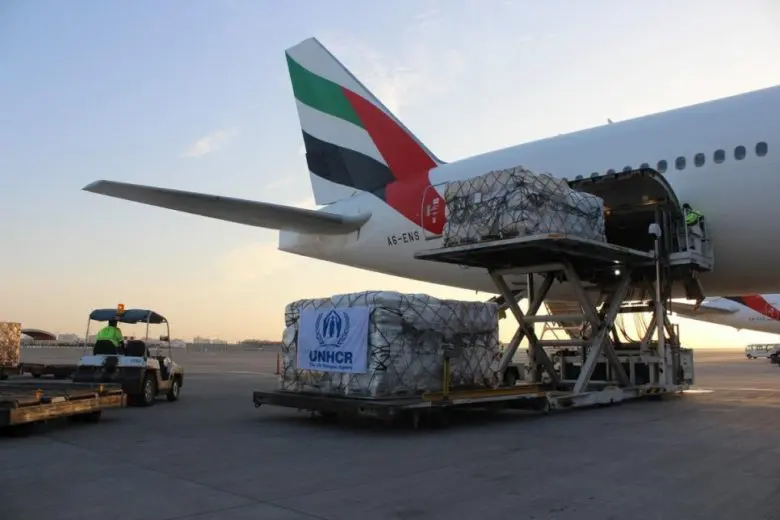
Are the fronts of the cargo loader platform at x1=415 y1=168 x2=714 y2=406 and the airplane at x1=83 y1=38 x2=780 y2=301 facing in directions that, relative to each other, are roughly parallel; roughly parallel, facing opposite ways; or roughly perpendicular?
roughly perpendicular

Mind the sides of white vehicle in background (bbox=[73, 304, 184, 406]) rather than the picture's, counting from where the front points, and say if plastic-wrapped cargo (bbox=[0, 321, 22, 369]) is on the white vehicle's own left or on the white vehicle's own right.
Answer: on the white vehicle's own left

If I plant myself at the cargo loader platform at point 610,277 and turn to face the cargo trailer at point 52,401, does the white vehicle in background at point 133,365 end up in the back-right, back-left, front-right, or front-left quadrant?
front-right

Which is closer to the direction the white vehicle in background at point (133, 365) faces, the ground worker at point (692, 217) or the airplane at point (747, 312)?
the airplane

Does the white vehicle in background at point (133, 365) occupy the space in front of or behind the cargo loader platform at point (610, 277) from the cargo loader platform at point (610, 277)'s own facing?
behind

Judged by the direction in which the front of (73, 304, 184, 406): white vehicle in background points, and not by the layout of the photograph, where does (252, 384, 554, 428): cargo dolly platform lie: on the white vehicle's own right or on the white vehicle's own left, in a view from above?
on the white vehicle's own right

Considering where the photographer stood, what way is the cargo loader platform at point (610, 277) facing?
facing away from the viewer and to the right of the viewer

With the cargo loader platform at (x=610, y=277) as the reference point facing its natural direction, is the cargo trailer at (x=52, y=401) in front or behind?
behind

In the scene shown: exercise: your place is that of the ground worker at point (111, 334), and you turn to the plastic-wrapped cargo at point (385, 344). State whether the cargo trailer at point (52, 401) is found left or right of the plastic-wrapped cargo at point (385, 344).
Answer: right
